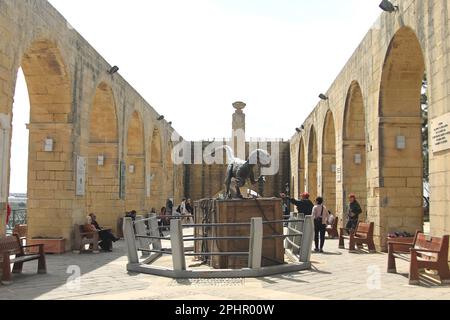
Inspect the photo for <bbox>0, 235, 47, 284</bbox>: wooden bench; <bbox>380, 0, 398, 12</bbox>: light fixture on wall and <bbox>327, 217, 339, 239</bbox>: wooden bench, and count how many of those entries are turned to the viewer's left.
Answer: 2

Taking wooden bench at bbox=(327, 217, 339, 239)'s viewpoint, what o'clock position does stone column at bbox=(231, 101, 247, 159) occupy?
The stone column is roughly at 2 o'clock from the wooden bench.

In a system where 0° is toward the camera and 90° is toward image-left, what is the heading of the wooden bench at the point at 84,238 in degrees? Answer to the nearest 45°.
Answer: approximately 270°

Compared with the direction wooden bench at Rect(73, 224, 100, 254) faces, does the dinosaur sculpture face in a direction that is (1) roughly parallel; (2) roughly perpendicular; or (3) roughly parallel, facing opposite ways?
roughly parallel

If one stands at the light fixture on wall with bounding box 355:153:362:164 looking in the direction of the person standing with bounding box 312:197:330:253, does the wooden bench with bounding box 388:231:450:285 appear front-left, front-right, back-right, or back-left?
front-left

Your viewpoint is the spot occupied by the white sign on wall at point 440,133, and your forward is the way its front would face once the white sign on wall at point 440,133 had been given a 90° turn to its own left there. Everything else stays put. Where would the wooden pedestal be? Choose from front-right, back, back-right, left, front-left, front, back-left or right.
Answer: back-right

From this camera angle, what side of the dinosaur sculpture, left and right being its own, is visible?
right

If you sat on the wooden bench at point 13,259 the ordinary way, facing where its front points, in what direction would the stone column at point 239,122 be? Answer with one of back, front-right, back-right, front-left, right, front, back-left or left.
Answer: left

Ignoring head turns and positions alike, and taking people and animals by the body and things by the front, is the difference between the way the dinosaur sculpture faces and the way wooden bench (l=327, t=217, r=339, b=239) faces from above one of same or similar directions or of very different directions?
very different directions
